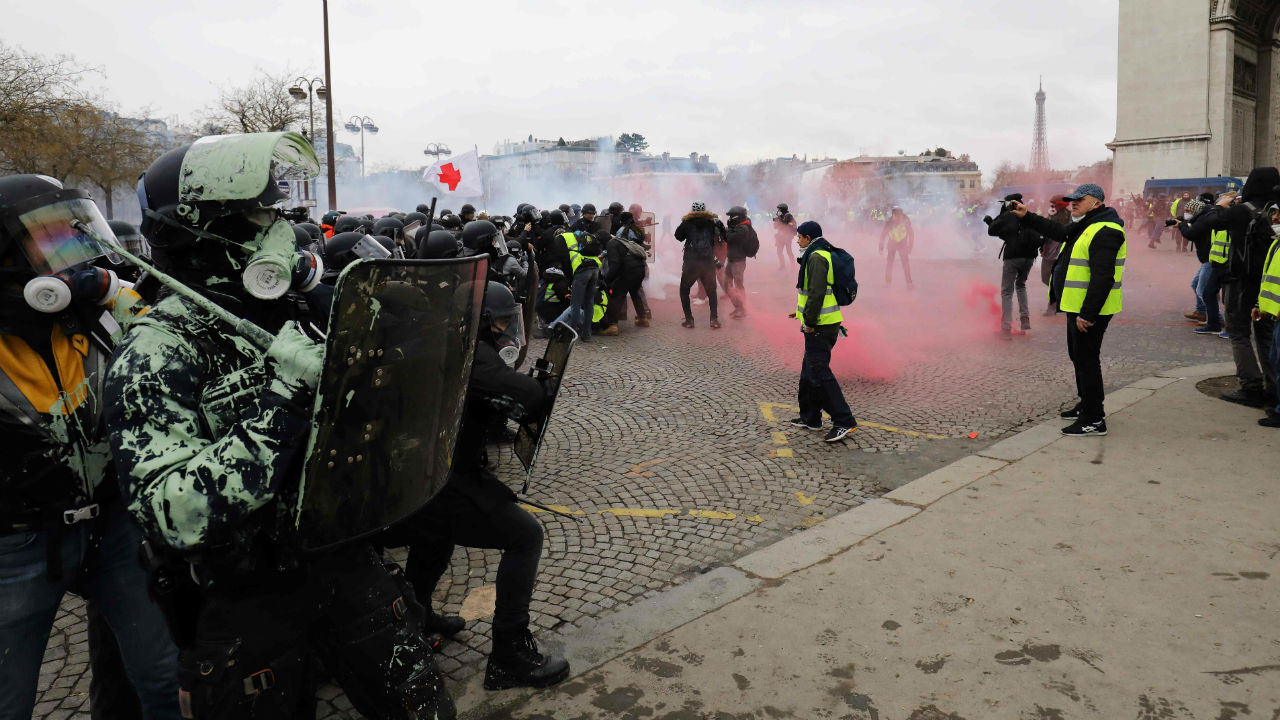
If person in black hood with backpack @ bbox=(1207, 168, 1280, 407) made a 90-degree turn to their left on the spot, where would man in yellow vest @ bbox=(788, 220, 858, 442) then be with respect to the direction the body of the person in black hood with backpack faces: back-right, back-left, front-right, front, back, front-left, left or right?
front-right

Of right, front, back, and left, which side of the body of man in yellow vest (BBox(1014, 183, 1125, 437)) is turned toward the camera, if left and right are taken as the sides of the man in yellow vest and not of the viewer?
left

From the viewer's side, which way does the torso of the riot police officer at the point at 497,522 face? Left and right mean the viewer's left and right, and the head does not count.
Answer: facing to the right of the viewer

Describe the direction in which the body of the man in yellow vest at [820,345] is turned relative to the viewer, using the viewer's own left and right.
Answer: facing to the left of the viewer

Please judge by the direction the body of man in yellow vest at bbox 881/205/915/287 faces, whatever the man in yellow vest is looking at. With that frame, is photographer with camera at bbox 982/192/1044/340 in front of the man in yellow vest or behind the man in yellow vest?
in front

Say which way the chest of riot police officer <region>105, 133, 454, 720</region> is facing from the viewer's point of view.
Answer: to the viewer's right

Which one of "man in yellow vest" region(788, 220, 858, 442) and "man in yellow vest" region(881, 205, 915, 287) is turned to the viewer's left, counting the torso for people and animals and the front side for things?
"man in yellow vest" region(788, 220, 858, 442)

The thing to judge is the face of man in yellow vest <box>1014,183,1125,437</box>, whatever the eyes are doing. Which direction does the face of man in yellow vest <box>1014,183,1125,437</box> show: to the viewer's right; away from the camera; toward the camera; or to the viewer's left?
to the viewer's left

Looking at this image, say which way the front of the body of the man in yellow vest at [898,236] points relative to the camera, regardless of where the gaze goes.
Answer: toward the camera

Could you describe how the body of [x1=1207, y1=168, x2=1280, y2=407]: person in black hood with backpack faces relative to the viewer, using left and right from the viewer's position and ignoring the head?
facing to the left of the viewer

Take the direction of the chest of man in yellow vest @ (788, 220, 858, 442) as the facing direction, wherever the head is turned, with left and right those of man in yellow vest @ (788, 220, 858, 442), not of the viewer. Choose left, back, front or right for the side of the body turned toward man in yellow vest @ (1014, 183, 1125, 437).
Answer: back

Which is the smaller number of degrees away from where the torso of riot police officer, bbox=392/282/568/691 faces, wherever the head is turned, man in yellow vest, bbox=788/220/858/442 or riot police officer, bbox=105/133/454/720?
the man in yellow vest
